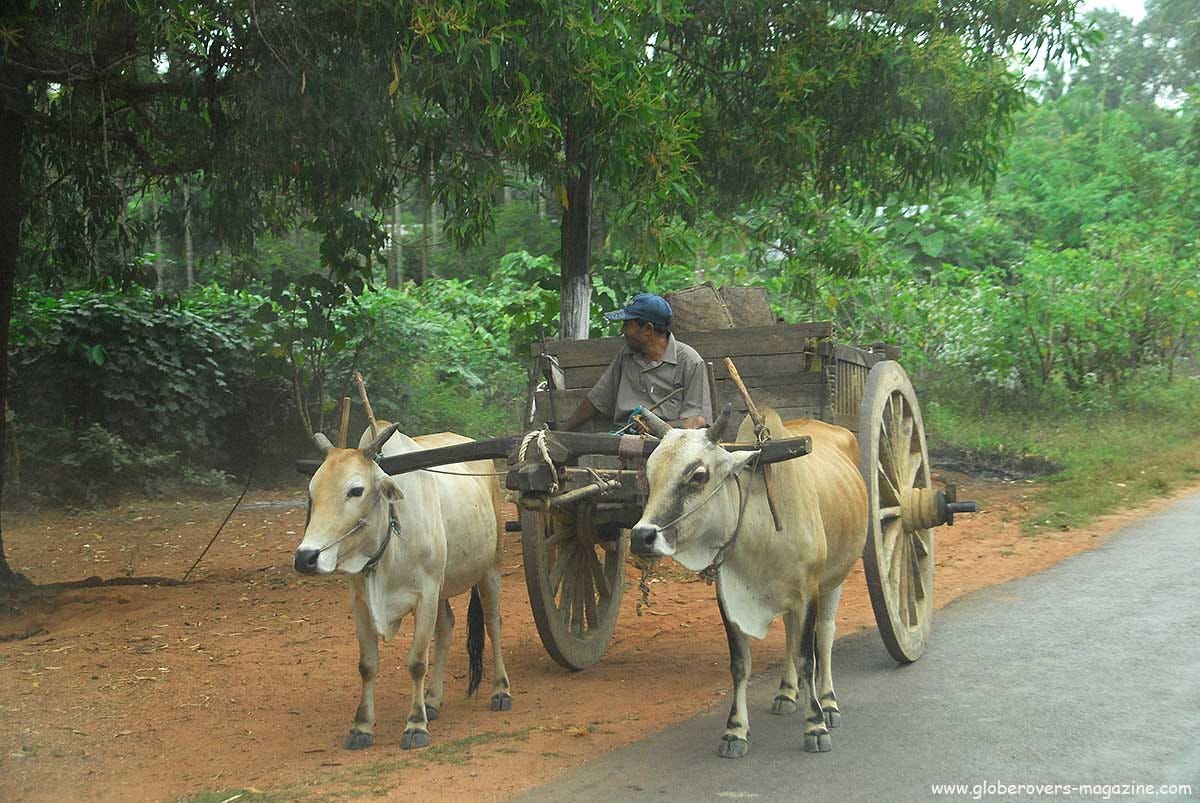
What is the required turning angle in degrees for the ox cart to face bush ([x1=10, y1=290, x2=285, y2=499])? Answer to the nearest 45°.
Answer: approximately 90° to its right

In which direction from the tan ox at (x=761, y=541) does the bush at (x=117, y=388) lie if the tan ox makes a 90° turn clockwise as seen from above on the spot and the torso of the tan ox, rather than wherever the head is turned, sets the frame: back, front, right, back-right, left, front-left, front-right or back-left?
front

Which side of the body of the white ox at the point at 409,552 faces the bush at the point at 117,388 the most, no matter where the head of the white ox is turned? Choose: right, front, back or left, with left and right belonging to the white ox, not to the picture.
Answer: right

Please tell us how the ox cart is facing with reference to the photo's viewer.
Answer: facing the viewer and to the left of the viewer

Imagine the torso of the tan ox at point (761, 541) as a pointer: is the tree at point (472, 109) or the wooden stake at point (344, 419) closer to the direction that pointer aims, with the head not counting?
the wooden stake
